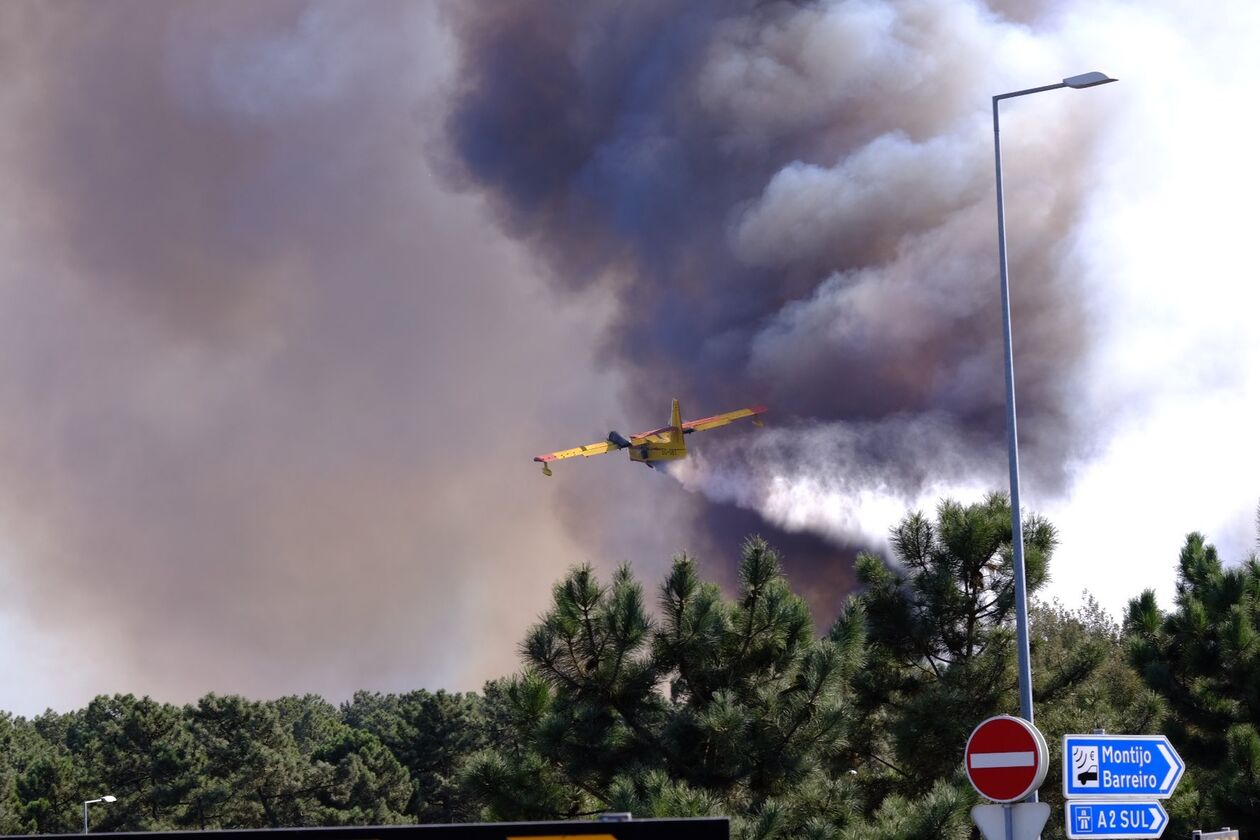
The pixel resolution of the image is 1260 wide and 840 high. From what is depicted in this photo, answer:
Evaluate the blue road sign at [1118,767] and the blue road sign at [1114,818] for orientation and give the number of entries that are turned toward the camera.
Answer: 2

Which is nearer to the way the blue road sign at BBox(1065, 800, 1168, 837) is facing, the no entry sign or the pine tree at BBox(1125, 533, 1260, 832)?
the no entry sign

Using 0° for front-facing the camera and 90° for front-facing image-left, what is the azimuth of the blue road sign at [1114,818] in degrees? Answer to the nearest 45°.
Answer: approximately 0°

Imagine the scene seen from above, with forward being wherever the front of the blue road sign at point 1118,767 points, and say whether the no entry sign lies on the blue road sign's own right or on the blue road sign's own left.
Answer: on the blue road sign's own right

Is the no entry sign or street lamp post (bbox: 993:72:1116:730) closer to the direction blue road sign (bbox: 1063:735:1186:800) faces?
the no entry sign

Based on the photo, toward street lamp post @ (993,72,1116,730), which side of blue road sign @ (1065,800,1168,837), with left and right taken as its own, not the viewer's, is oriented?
back

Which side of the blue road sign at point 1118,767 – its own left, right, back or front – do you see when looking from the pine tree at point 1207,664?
back

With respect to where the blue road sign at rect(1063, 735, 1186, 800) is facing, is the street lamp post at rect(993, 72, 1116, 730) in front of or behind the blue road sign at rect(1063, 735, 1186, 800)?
behind

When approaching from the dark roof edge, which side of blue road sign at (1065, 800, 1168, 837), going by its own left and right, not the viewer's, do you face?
right

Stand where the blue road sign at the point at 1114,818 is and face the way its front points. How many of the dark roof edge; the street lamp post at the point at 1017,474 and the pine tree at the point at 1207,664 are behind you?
2
